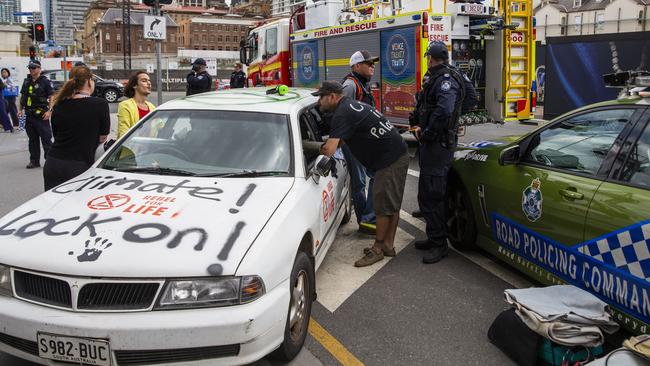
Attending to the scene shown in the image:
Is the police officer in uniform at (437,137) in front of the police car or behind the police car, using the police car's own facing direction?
in front

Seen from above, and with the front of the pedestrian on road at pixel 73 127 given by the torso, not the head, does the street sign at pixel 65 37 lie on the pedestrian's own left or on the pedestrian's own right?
on the pedestrian's own left

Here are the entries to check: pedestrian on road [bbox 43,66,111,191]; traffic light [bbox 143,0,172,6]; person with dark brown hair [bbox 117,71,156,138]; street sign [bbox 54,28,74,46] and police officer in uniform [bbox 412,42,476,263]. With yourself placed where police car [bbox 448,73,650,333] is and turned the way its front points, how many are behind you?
0

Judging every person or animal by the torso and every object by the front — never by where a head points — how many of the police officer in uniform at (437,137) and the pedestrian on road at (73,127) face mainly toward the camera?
0

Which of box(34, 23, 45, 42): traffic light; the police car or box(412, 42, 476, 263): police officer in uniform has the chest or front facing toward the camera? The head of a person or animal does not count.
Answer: the traffic light

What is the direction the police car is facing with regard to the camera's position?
facing away from the viewer and to the left of the viewer

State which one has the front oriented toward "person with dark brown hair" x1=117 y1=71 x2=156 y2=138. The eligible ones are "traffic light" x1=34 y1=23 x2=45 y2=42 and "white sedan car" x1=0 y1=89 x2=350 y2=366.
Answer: the traffic light

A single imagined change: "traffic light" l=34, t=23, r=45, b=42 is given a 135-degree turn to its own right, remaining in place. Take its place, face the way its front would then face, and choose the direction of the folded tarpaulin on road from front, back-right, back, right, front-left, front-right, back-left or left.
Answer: back-left

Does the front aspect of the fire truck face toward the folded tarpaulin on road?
no

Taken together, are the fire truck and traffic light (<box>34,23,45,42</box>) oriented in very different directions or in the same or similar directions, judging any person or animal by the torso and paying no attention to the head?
very different directions

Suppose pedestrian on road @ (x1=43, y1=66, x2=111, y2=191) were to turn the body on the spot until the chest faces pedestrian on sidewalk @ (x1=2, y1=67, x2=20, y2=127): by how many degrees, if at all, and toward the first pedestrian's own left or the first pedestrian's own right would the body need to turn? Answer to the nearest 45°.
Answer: approximately 45° to the first pedestrian's own left

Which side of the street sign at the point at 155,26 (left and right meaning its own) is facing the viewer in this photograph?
front

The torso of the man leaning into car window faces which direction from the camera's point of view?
to the viewer's left

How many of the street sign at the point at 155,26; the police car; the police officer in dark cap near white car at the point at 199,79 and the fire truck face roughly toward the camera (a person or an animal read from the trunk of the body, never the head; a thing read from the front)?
1

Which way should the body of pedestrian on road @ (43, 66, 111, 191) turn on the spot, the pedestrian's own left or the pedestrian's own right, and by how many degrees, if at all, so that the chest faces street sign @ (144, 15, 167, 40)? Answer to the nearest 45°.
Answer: approximately 45° to the pedestrian's own left

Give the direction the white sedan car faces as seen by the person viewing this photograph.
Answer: facing the viewer and to the left of the viewer
